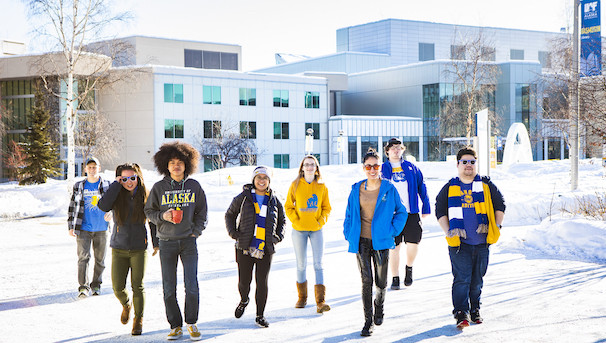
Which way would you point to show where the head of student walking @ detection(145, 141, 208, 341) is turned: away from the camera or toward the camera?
toward the camera

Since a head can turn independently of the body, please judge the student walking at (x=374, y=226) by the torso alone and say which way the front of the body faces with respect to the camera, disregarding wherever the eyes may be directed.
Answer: toward the camera

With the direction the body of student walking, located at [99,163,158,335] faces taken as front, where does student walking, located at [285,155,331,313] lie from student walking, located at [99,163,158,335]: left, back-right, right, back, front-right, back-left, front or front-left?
left

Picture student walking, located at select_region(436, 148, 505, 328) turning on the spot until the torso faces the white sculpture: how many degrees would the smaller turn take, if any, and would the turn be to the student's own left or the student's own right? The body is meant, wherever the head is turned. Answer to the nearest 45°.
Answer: approximately 180°

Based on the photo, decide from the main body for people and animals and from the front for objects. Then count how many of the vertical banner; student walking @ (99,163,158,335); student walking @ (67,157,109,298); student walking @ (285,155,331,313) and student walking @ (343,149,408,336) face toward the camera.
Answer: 5

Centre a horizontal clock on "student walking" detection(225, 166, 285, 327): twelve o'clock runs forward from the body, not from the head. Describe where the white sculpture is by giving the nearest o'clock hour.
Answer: The white sculpture is roughly at 7 o'clock from the student walking.

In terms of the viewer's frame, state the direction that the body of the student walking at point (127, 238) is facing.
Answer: toward the camera

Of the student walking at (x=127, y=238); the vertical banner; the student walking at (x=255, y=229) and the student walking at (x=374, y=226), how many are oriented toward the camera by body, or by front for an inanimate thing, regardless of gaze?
4

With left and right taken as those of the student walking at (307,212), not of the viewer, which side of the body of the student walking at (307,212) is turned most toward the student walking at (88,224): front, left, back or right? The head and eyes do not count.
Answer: right

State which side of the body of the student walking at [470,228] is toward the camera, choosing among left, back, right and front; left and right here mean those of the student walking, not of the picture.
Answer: front

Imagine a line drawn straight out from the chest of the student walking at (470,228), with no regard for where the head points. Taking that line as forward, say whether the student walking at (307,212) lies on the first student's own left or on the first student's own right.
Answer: on the first student's own right

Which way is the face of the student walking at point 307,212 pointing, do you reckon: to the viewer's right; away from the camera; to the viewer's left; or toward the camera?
toward the camera

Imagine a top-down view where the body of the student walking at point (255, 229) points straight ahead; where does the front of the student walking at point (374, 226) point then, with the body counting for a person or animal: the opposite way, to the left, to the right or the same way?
the same way

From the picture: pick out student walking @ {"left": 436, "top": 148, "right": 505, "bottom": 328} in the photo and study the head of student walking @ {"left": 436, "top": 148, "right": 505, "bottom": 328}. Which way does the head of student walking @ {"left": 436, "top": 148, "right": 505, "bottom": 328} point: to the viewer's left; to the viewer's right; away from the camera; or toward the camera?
toward the camera

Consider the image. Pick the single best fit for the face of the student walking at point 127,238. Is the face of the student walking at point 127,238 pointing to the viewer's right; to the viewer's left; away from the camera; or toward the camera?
toward the camera

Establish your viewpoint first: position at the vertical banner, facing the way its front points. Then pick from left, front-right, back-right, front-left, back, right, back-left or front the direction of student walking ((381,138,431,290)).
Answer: front
